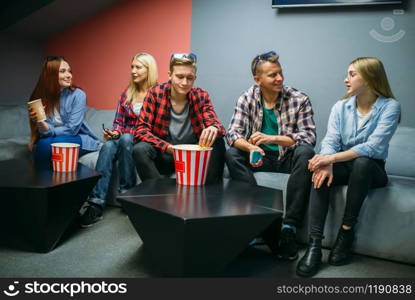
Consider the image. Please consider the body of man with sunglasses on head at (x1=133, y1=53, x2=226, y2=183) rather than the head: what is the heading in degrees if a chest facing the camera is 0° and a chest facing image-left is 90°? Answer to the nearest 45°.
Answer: approximately 0°

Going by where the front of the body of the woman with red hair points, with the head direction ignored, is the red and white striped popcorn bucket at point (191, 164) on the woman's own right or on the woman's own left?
on the woman's own left

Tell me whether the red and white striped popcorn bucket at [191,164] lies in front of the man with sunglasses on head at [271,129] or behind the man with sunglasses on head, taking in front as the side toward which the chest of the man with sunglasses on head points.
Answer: in front

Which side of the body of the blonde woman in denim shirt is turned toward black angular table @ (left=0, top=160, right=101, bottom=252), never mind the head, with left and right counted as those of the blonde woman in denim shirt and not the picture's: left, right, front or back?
front

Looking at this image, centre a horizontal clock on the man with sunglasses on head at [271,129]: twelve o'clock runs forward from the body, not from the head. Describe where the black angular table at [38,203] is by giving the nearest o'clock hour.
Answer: The black angular table is roughly at 2 o'clock from the man with sunglasses on head.

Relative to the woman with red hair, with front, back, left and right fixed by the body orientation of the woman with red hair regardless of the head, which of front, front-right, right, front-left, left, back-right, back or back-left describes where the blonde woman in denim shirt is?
left

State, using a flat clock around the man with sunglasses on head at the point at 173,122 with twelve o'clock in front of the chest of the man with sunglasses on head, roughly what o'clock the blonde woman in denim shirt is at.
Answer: The blonde woman in denim shirt is roughly at 10 o'clock from the man with sunglasses on head.

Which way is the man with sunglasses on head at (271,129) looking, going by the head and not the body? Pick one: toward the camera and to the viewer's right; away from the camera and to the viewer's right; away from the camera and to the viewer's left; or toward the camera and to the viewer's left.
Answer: toward the camera and to the viewer's right

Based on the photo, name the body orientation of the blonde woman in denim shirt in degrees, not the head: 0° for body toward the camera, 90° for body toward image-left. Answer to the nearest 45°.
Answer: approximately 45°

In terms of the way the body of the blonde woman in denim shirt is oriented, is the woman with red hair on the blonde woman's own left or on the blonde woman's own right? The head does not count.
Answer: on the blonde woman's own right
